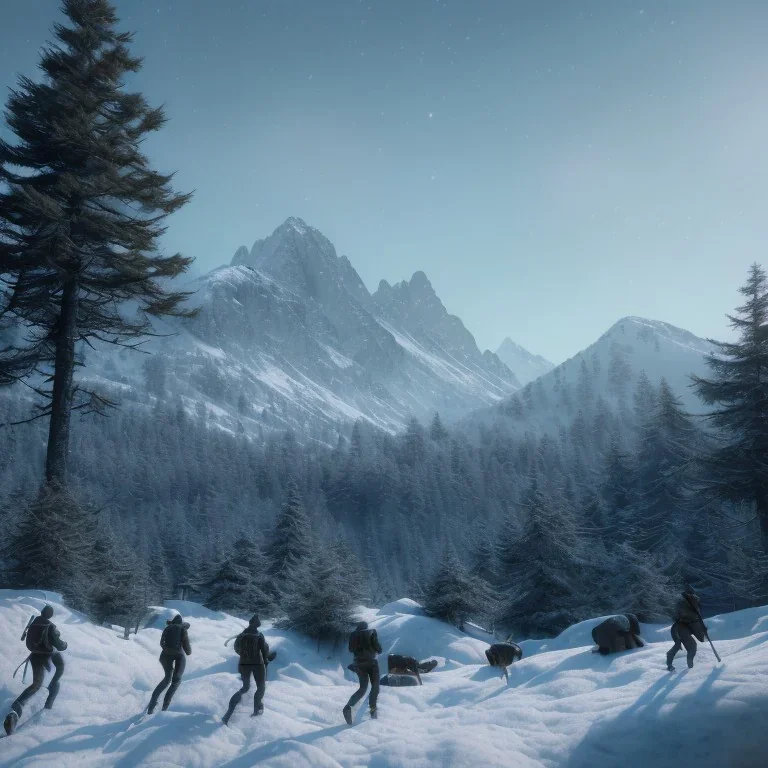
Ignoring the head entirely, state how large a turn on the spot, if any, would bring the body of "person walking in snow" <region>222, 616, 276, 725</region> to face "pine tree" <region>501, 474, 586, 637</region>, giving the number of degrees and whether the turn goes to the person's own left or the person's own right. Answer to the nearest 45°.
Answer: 0° — they already face it

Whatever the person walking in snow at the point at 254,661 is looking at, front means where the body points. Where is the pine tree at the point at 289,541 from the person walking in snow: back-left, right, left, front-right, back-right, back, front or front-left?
front-left

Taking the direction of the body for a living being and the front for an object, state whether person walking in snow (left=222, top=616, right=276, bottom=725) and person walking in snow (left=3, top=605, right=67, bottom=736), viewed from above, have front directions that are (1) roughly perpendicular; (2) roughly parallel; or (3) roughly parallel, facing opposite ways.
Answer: roughly parallel

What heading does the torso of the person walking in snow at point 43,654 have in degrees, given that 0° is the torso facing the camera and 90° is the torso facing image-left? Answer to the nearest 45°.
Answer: approximately 225°

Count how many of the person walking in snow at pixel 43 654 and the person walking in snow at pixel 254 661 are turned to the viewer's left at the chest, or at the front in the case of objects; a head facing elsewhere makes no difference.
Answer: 0

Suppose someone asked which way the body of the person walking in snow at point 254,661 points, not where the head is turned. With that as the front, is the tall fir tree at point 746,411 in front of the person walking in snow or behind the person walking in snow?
in front

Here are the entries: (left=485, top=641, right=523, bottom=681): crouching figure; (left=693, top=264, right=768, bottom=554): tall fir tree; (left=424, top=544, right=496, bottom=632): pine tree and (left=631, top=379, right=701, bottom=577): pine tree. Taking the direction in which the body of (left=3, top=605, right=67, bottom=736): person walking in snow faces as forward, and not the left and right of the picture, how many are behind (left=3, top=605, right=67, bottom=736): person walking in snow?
0

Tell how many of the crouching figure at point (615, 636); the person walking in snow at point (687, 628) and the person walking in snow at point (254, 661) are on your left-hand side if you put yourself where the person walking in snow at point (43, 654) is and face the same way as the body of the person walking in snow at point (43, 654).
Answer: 0

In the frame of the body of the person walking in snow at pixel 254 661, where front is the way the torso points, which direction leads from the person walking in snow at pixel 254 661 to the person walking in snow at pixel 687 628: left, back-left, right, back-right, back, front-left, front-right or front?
front-right

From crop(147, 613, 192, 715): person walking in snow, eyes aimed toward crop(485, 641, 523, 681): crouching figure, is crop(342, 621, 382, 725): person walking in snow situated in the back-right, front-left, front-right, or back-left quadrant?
front-right

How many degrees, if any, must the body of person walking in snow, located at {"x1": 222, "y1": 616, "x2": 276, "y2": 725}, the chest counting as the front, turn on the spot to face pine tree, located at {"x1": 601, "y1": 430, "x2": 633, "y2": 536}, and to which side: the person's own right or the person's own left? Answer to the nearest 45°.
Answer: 0° — they already face it

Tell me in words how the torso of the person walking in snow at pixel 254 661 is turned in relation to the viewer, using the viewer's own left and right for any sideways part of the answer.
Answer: facing away from the viewer and to the right of the viewer
